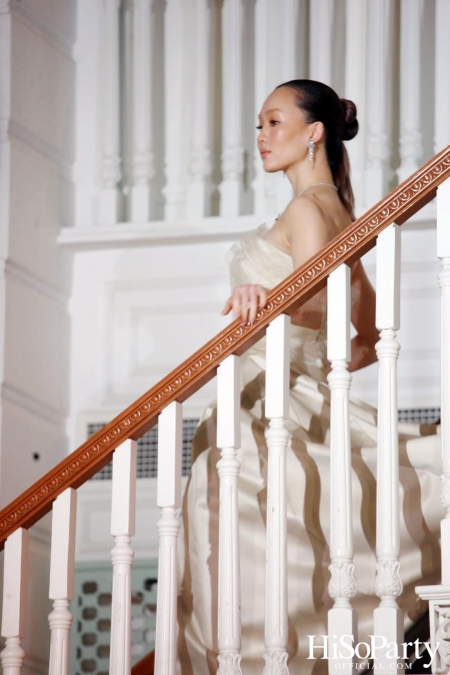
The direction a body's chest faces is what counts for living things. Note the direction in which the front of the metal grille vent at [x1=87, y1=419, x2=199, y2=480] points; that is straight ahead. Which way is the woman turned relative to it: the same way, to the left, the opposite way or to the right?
to the right

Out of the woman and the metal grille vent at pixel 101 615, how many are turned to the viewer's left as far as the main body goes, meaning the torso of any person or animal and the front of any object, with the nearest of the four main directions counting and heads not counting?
1

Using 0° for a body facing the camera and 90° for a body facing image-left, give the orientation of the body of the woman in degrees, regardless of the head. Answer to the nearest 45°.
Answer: approximately 90°

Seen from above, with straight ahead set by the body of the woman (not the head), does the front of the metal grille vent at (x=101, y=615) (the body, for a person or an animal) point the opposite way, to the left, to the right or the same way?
to the left

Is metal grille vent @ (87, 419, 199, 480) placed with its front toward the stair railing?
yes

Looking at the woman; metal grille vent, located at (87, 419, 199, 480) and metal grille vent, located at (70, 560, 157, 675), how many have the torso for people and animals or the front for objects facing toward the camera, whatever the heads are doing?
2

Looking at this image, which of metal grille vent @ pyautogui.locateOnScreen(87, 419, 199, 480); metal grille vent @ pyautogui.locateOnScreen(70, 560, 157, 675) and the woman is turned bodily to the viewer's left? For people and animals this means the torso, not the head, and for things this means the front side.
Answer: the woman

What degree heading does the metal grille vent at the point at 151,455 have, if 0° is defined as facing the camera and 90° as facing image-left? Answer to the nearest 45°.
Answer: approximately 0°

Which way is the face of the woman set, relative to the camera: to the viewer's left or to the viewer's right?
to the viewer's left

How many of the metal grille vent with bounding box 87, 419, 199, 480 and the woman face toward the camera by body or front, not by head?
1
